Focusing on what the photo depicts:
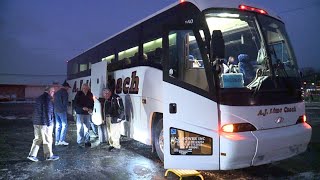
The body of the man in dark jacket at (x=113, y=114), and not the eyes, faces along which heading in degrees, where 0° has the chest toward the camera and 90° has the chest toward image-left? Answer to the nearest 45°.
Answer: approximately 45°

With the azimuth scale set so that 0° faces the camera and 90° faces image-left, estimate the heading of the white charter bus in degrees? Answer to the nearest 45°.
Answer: approximately 315°

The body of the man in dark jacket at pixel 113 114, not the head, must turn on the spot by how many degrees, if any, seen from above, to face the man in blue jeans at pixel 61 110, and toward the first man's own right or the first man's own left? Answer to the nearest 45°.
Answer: approximately 90° to the first man's own right

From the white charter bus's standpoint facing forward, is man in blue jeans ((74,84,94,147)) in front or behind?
behind

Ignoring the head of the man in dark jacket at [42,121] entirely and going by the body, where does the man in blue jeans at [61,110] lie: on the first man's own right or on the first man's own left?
on the first man's own left

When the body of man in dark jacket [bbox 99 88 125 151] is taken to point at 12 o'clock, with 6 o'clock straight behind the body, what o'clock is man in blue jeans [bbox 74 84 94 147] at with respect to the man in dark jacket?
The man in blue jeans is roughly at 3 o'clock from the man in dark jacket.

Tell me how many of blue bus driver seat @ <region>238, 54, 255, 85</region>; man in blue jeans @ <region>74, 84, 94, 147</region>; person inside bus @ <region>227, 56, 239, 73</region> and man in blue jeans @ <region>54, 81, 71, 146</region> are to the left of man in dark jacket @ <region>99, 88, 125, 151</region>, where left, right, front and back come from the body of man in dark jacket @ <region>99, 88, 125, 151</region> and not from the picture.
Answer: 2
